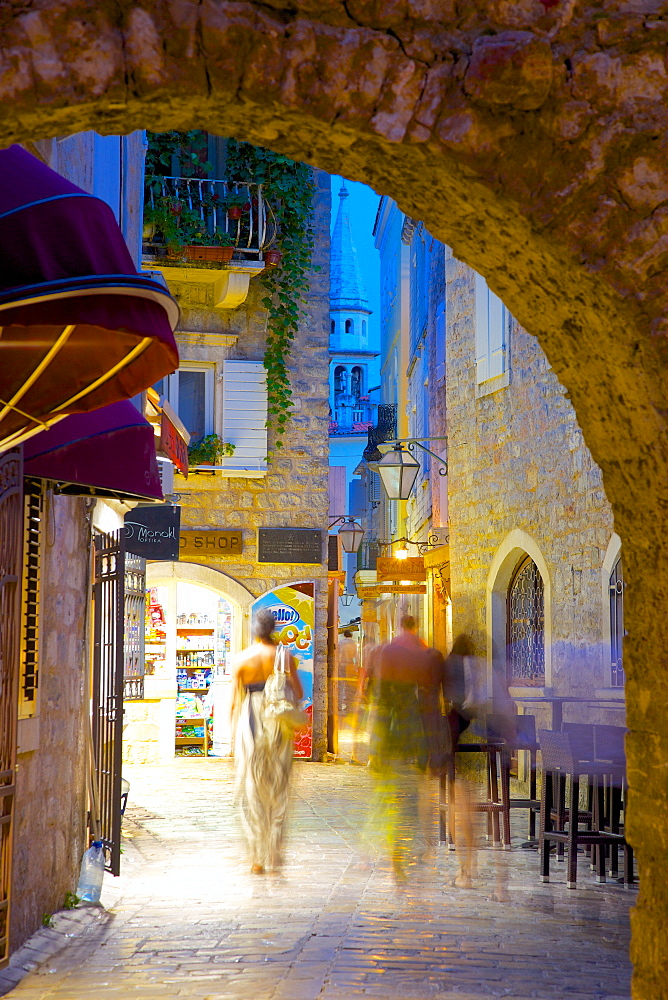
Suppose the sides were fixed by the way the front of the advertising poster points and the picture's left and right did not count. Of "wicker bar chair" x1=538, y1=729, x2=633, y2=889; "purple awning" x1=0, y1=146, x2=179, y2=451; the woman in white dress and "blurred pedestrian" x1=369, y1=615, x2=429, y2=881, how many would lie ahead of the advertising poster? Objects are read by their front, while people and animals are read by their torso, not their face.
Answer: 4

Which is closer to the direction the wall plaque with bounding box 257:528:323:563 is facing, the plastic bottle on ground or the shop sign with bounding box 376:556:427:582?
the plastic bottle on ground

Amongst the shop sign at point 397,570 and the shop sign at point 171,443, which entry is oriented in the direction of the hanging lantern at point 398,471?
the shop sign at point 397,570

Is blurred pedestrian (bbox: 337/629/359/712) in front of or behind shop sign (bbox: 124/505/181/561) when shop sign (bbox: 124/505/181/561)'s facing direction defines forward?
behind

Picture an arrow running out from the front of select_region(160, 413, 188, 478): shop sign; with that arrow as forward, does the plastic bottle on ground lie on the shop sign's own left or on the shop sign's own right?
on the shop sign's own right

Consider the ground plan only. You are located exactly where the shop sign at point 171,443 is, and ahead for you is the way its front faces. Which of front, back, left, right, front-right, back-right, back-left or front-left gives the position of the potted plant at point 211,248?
back-left

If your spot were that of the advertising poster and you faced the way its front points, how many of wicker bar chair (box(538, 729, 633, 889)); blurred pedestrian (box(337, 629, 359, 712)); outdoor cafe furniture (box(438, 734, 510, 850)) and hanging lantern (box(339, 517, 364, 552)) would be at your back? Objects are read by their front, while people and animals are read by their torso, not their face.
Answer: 2

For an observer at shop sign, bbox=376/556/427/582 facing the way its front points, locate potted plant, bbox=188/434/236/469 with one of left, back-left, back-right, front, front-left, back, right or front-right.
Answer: front-right

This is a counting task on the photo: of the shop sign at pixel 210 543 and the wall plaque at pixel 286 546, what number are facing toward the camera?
2

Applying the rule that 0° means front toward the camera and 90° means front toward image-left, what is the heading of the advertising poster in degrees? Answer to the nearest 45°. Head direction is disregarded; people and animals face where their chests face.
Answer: approximately 0°
